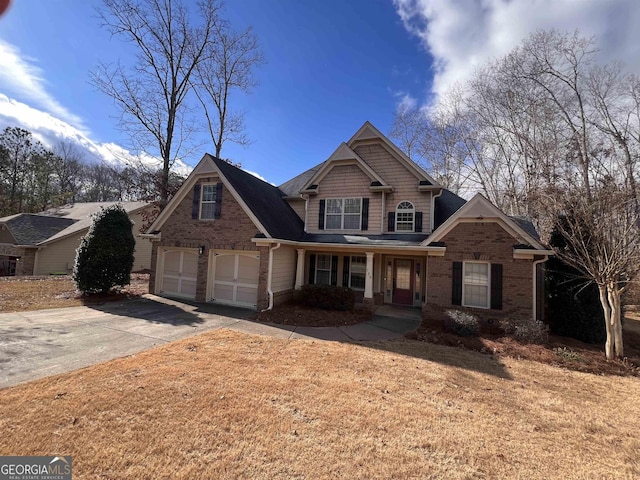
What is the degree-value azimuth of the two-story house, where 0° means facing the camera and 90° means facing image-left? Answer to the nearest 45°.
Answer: approximately 0°

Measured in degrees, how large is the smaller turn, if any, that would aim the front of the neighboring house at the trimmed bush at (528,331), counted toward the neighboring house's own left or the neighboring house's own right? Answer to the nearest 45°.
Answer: approximately 90° to the neighboring house's own left

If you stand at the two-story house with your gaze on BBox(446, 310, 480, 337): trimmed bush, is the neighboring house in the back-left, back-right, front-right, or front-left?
back-right

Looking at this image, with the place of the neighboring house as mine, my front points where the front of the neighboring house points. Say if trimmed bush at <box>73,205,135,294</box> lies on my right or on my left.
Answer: on my left

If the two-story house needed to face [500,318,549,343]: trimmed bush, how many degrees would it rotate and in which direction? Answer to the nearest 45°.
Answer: approximately 45° to its left

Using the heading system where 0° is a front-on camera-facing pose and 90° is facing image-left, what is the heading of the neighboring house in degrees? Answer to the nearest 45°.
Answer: approximately 45°

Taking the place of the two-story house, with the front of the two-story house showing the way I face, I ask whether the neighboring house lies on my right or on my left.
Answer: on my right
